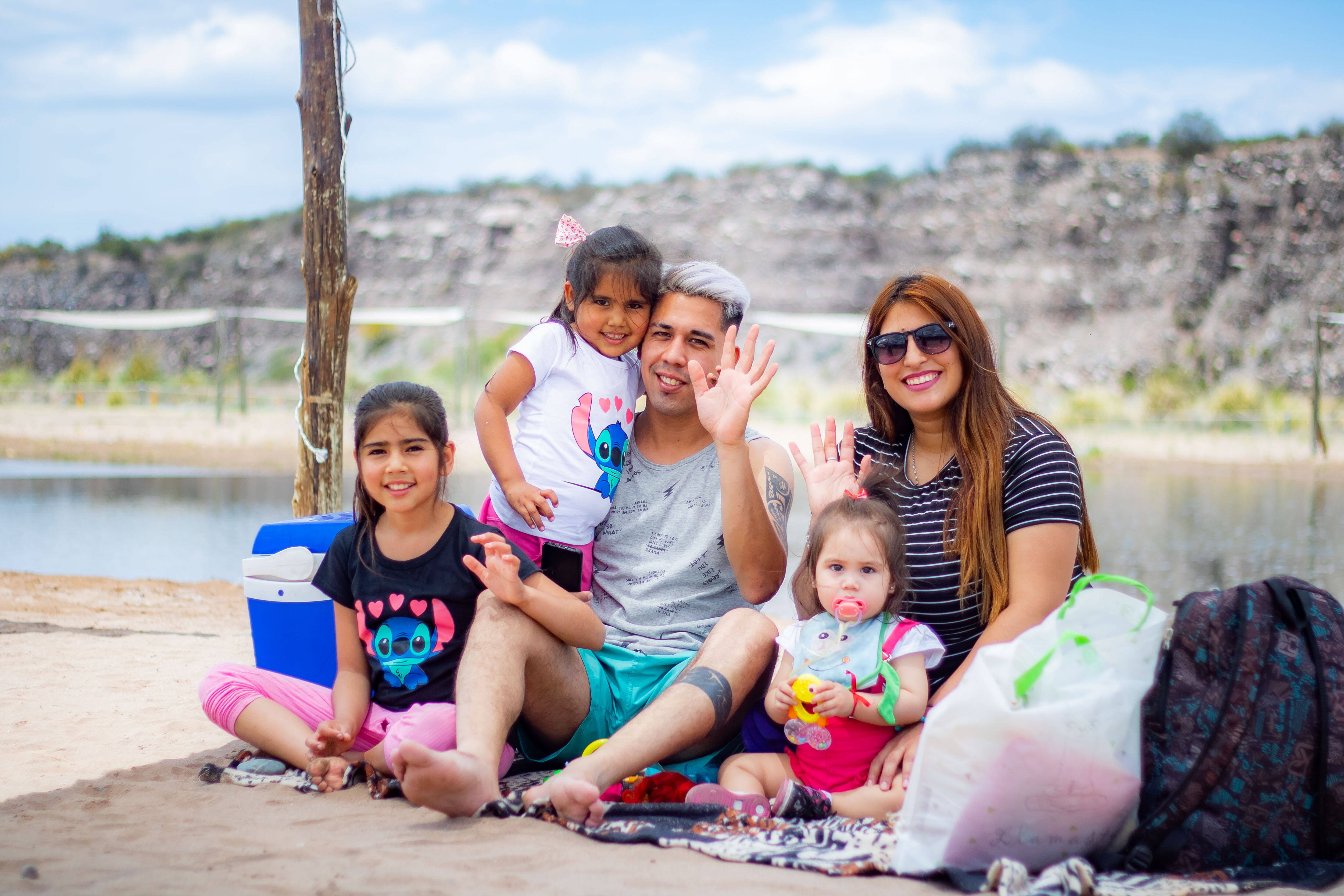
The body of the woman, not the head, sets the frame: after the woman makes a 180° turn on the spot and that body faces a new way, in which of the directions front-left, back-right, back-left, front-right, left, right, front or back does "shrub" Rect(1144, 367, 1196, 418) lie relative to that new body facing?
front-left

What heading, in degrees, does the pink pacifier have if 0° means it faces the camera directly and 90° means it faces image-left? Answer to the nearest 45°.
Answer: approximately 0°

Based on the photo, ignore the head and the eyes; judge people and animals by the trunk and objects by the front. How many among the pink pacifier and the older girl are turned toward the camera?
2

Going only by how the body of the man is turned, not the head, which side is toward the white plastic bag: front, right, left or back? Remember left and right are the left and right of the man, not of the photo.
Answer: left

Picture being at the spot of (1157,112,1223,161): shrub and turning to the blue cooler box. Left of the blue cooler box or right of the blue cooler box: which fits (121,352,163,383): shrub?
right
